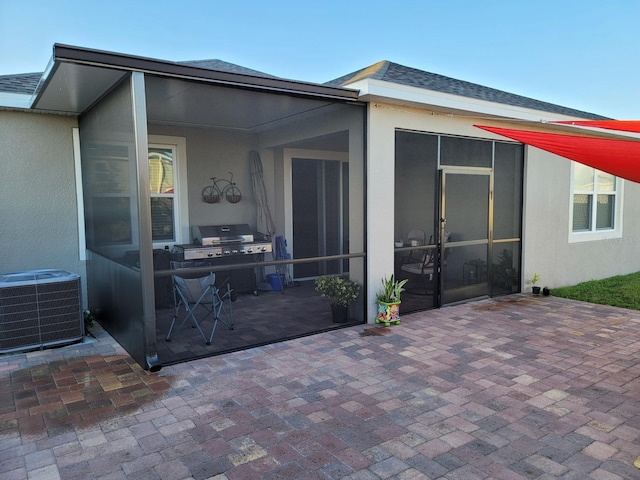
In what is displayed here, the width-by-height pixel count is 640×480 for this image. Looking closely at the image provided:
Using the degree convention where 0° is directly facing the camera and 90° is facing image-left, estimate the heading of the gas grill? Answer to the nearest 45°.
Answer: approximately 315°

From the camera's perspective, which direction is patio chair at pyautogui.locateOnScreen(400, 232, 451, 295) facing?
to the viewer's left
